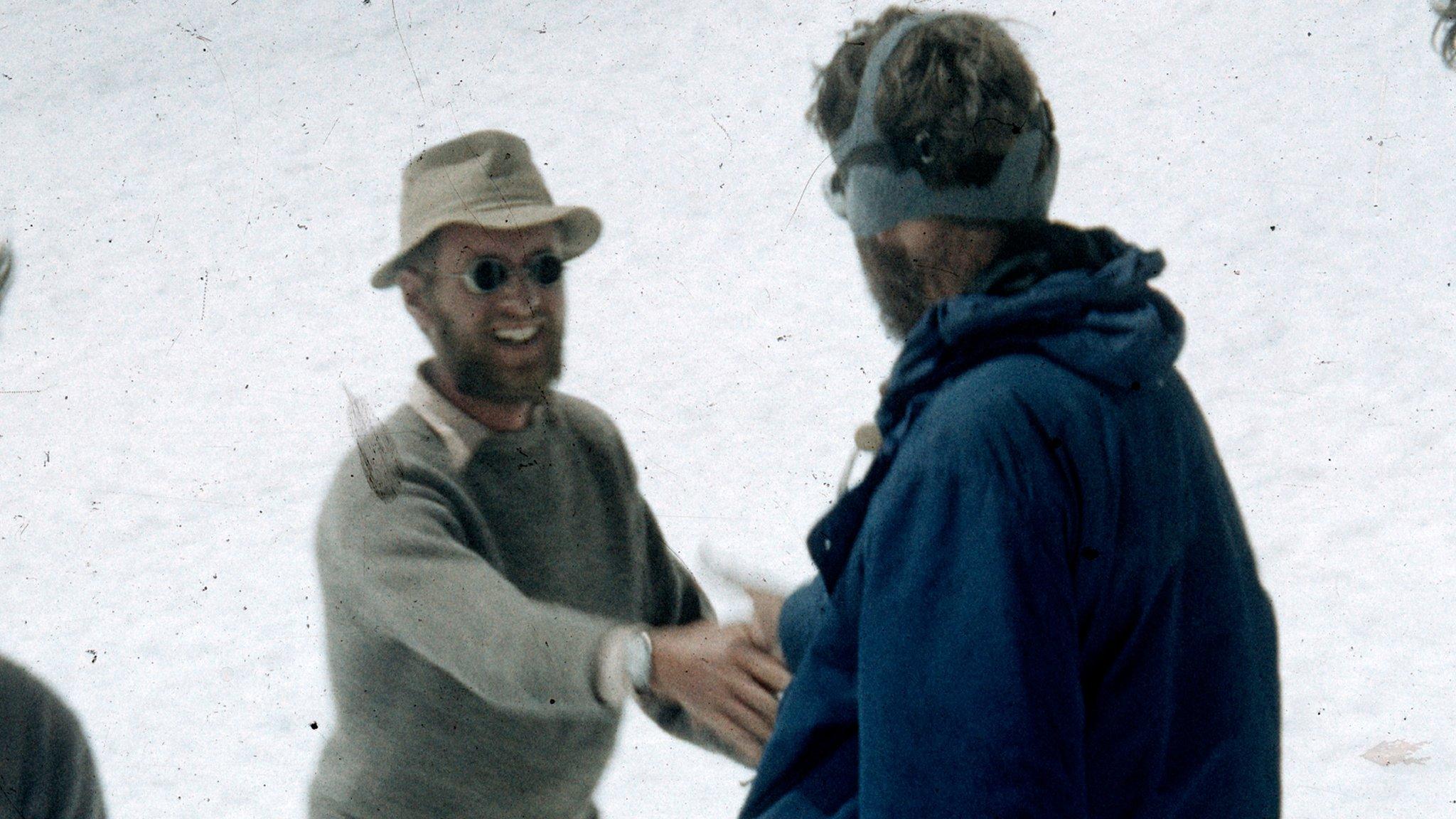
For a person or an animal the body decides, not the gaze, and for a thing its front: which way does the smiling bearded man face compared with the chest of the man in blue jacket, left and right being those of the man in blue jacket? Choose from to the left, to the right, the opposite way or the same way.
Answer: the opposite way

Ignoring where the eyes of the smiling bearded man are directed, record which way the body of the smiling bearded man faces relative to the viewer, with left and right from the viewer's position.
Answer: facing the viewer and to the right of the viewer

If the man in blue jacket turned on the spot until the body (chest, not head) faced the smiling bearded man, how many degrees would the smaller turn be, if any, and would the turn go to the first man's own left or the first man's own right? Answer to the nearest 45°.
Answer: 0° — they already face them

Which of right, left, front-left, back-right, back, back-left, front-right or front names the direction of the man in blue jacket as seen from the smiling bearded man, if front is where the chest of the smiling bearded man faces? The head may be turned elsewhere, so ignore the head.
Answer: front

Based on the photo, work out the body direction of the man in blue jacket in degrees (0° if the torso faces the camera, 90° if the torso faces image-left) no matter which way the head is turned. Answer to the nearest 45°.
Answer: approximately 135°
